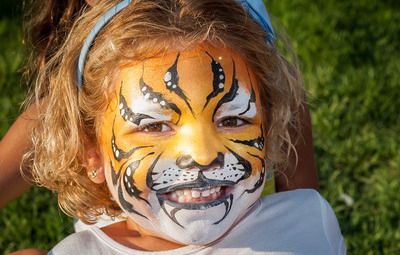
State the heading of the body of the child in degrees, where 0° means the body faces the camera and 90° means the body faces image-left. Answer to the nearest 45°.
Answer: approximately 0°
